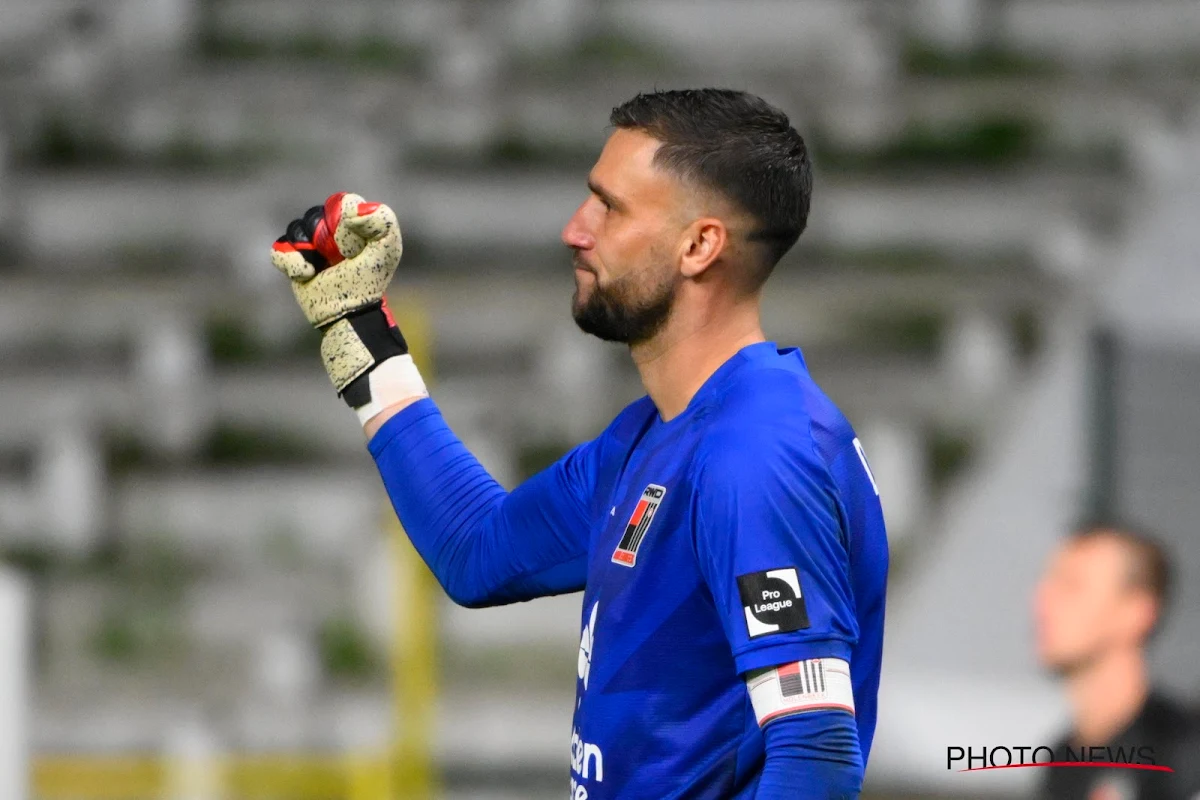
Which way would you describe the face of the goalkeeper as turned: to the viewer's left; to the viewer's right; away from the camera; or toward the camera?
to the viewer's left

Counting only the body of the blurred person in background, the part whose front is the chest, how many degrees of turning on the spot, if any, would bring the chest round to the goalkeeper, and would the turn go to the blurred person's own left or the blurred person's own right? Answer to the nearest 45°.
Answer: approximately 45° to the blurred person's own left

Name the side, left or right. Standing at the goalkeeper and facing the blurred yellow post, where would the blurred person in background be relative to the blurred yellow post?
right

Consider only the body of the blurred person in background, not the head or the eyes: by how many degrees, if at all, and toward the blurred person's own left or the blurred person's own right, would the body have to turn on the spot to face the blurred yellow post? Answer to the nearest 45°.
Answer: approximately 45° to the blurred person's own right

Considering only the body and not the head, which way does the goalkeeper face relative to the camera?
to the viewer's left

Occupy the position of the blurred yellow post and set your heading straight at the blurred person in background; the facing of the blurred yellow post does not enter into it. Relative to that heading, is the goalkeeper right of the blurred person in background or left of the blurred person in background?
right

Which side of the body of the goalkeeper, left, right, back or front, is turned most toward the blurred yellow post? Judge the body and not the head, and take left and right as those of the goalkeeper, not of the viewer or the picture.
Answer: right

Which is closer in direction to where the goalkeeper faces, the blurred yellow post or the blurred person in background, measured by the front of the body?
the blurred yellow post

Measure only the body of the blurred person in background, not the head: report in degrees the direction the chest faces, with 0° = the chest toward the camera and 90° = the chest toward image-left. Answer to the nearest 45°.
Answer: approximately 45°
